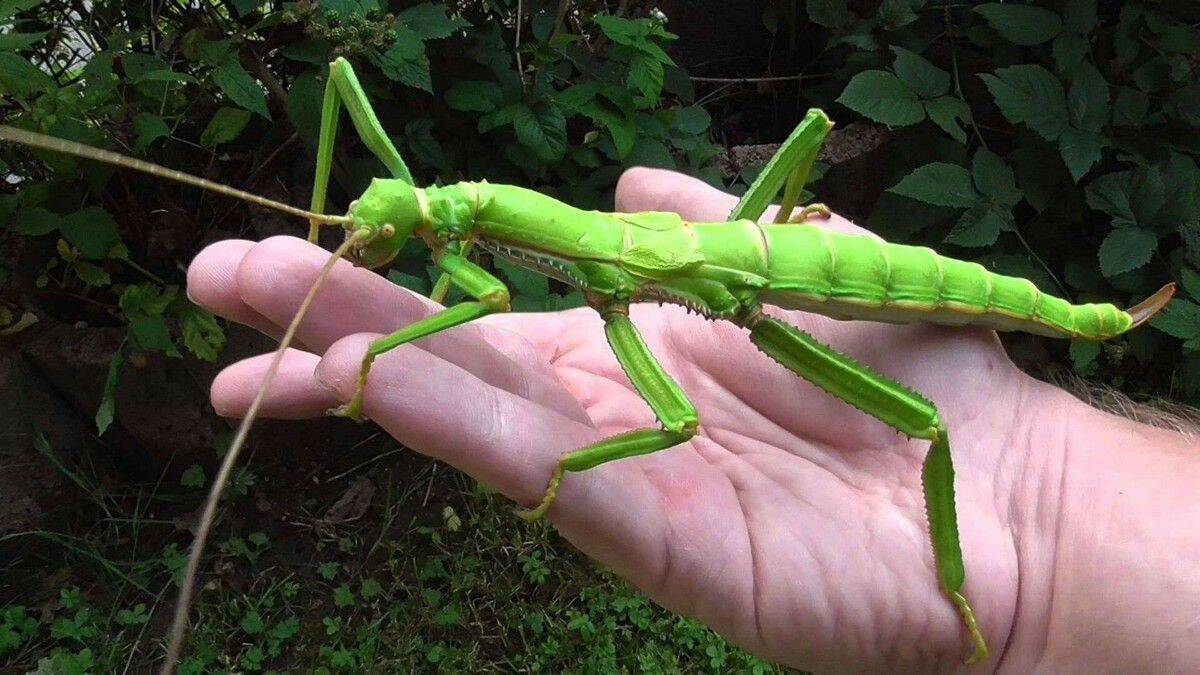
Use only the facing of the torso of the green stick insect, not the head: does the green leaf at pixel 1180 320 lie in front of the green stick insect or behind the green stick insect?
behind

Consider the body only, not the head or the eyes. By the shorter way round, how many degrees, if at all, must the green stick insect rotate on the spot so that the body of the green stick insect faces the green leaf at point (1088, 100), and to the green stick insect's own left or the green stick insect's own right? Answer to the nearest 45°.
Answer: approximately 135° to the green stick insect's own right

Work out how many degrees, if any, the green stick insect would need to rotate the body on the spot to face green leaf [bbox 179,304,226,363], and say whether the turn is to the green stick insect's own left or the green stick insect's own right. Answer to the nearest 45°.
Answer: approximately 45° to the green stick insect's own right

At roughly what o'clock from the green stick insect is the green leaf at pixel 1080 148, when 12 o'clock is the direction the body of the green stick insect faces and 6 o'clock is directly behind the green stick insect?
The green leaf is roughly at 5 o'clock from the green stick insect.

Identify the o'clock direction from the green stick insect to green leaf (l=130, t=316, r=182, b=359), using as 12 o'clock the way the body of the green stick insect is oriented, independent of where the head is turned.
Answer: The green leaf is roughly at 1 o'clock from the green stick insect.

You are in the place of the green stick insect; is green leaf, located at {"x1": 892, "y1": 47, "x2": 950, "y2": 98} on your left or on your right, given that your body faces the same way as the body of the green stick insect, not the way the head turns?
on your right

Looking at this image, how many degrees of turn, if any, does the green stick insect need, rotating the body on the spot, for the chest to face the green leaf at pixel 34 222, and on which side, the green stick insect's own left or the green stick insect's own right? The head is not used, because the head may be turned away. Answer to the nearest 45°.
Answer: approximately 45° to the green stick insect's own right

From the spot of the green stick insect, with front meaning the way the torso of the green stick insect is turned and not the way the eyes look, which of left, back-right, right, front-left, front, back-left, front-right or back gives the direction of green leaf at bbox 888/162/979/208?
back-right

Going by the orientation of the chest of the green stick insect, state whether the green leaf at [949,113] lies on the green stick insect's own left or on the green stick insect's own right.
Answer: on the green stick insect's own right

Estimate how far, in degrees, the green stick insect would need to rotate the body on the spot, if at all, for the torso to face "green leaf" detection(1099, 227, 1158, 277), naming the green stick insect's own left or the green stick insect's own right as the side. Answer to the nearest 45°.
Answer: approximately 135° to the green stick insect's own right

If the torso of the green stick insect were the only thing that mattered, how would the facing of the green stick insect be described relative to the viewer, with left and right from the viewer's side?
facing to the left of the viewer

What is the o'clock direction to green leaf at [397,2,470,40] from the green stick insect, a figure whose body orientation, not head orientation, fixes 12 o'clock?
The green leaf is roughly at 2 o'clock from the green stick insect.
